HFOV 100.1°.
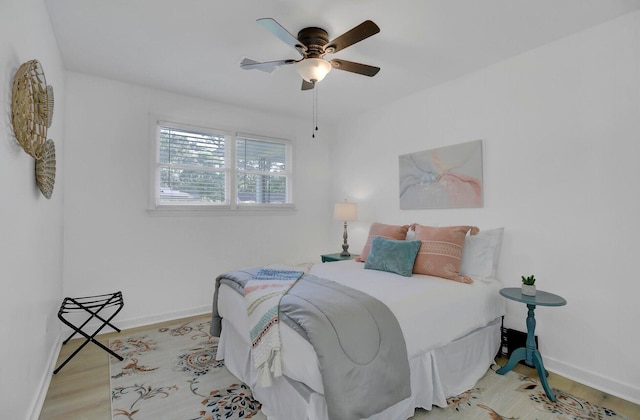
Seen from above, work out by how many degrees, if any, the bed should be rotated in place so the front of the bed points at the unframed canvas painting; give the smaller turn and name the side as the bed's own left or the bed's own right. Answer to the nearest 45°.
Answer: approximately 180°

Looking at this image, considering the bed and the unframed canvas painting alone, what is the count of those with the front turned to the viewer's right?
0

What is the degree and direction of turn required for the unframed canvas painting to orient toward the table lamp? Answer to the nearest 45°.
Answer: approximately 45° to its right

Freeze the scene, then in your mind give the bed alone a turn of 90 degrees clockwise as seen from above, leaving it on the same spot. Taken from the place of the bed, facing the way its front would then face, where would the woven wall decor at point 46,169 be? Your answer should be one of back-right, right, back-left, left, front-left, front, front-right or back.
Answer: front-left

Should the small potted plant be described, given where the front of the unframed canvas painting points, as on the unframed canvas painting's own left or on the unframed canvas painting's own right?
on the unframed canvas painting's own left

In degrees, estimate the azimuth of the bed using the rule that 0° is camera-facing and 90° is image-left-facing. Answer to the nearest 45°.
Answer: approximately 45°

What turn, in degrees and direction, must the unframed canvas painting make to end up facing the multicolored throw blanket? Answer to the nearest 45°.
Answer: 0° — it already faces it

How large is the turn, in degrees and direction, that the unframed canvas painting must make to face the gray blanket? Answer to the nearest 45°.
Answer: approximately 45° to its left

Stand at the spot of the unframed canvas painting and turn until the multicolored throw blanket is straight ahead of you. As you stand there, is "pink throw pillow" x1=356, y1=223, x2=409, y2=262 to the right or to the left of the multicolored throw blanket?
right

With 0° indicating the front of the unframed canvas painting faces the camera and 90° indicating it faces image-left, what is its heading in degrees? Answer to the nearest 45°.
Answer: approximately 45°
